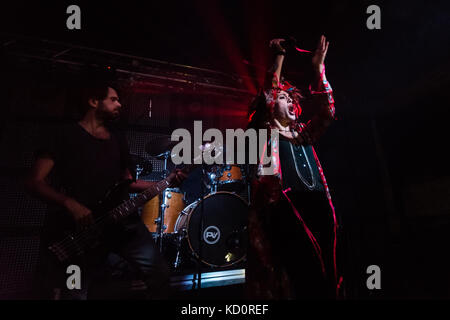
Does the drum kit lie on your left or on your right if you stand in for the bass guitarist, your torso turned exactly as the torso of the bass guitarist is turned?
on your left

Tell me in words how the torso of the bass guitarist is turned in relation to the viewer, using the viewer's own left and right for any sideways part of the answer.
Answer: facing the viewer and to the right of the viewer

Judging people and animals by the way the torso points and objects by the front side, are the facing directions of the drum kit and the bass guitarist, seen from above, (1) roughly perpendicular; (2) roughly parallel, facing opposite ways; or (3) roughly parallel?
roughly parallel

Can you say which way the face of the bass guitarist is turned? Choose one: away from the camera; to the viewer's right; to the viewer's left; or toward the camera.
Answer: to the viewer's right

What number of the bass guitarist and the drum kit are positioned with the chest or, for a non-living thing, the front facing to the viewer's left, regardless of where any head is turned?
0

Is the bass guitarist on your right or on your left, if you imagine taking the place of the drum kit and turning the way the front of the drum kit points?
on your right
